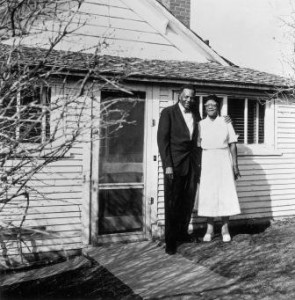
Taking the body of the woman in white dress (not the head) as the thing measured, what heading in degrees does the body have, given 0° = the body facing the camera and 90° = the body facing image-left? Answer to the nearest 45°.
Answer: approximately 0°

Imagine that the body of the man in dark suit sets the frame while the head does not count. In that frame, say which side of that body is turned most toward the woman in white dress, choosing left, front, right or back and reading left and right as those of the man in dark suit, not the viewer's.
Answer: left

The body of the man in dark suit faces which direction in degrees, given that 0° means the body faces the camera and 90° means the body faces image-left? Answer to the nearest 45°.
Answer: approximately 315°

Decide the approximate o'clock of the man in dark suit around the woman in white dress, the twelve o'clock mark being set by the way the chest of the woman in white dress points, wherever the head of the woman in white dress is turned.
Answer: The man in dark suit is roughly at 2 o'clock from the woman in white dress.
